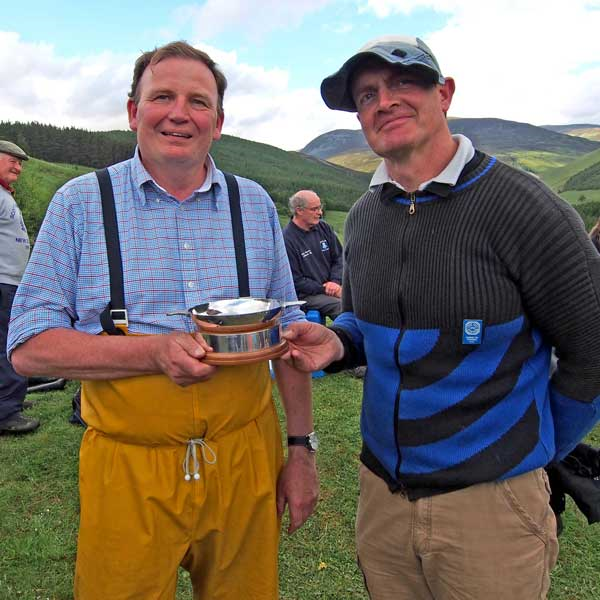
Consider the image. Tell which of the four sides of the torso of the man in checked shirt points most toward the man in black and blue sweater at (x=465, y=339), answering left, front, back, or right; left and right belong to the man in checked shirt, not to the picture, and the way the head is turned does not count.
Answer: left

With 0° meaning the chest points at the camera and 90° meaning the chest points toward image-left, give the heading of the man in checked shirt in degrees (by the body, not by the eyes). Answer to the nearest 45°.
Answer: approximately 0°

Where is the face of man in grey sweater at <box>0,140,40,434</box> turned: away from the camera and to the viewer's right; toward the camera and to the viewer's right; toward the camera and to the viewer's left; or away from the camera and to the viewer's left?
toward the camera and to the viewer's right

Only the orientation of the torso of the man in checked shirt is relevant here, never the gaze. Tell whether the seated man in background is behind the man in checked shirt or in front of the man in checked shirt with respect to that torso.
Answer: behind
